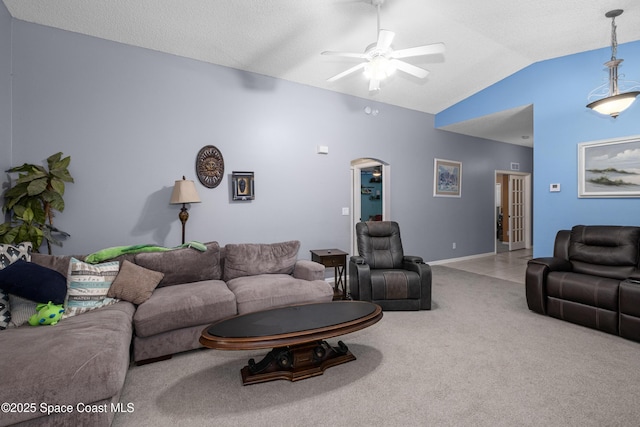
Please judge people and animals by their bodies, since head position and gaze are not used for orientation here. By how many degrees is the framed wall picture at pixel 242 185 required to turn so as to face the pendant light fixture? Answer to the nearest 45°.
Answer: approximately 45° to its left

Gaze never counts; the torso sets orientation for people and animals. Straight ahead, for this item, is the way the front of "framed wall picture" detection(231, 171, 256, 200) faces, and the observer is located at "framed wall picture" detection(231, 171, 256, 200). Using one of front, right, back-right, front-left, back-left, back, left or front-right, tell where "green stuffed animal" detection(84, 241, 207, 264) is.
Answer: front-right

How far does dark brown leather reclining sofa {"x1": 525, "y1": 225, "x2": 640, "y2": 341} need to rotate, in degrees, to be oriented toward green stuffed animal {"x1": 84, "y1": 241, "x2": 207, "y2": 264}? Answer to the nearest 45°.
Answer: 0° — it already faces it

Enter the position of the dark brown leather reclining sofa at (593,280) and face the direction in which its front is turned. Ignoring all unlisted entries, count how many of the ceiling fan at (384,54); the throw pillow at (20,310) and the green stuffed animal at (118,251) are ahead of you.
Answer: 3

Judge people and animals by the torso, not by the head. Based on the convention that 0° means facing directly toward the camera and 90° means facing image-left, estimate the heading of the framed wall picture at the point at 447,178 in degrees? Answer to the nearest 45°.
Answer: approximately 315°

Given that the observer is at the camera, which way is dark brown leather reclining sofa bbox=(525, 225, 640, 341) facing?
facing the viewer and to the left of the viewer

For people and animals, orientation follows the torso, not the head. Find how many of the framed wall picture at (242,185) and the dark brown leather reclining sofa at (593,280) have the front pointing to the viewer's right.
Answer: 0

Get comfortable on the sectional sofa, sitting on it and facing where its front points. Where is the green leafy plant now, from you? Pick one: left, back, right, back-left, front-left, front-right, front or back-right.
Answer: back

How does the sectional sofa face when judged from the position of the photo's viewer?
facing the viewer and to the right of the viewer

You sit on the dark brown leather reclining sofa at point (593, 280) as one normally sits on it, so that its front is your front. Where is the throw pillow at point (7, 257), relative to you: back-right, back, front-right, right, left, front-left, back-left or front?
front

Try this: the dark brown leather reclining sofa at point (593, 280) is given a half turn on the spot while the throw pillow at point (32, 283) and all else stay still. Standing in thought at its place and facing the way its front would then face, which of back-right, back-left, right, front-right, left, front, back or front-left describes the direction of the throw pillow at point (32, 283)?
back

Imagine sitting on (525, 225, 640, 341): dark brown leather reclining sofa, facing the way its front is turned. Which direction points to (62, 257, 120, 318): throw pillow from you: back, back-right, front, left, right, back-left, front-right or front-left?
front

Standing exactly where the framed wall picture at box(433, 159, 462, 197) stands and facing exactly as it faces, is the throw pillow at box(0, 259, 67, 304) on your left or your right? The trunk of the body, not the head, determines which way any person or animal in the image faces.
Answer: on your right

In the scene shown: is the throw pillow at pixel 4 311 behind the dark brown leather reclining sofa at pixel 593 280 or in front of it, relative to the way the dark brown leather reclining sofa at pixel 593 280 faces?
in front

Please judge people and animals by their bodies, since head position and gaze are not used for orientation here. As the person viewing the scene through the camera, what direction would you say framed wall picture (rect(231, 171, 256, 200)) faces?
facing the viewer

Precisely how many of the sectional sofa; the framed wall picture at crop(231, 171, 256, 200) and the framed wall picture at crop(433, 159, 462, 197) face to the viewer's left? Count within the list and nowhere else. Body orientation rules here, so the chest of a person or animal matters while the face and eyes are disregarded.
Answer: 0
